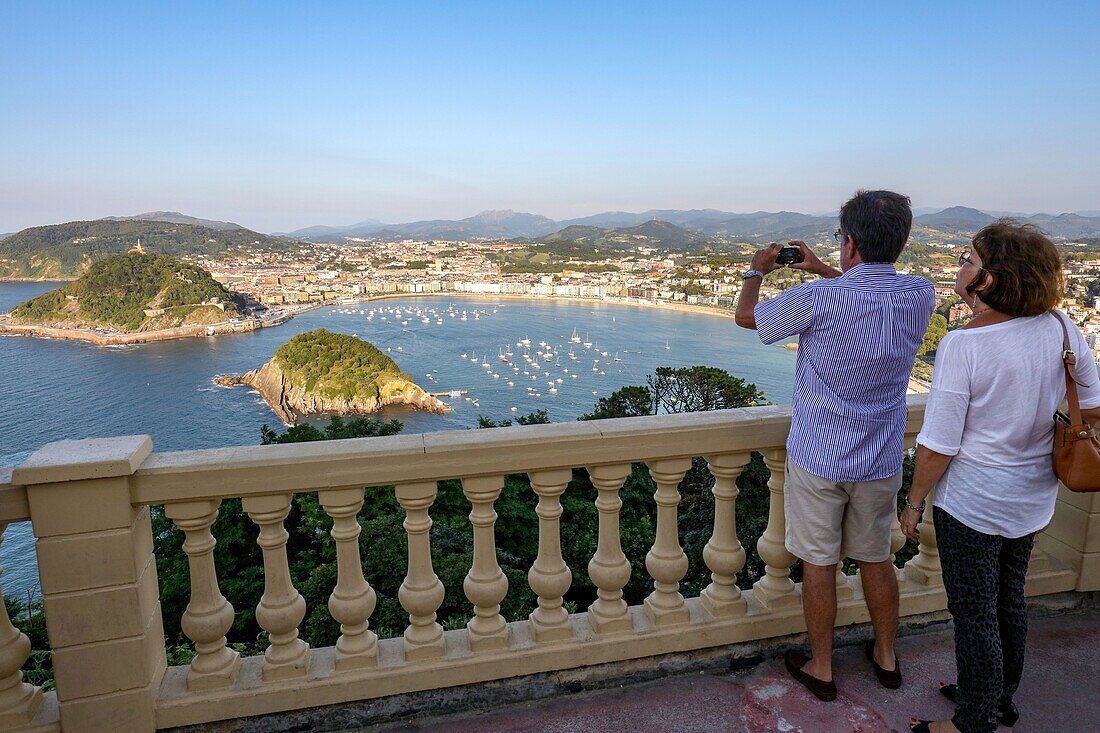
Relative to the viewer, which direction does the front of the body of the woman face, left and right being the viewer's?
facing away from the viewer and to the left of the viewer

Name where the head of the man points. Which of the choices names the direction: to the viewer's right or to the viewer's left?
to the viewer's left

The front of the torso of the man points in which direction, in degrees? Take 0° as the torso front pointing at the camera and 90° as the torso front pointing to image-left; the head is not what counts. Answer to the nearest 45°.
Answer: approximately 135°

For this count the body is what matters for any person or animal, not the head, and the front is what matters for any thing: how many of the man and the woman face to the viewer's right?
0

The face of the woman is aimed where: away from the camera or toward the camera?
away from the camera
